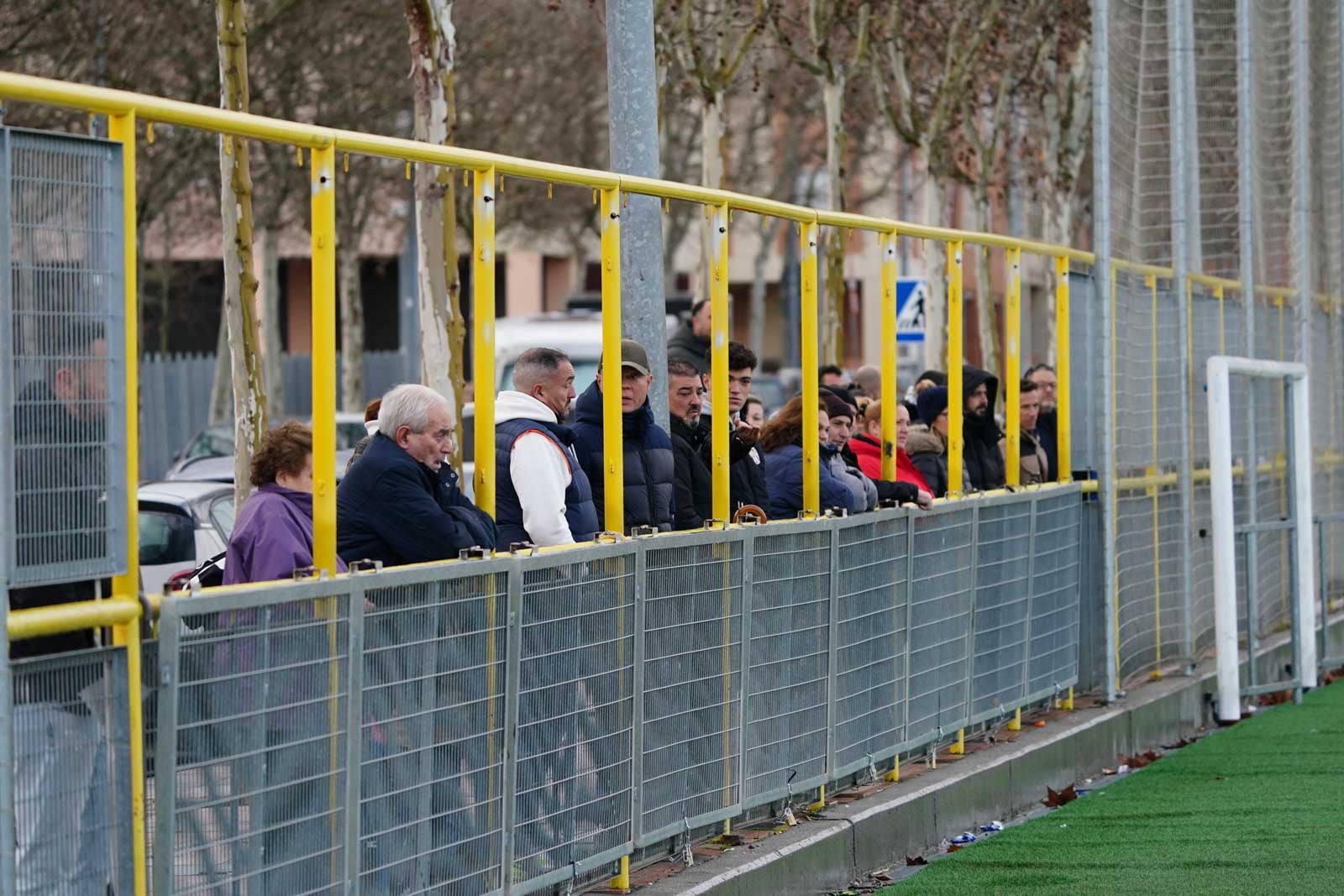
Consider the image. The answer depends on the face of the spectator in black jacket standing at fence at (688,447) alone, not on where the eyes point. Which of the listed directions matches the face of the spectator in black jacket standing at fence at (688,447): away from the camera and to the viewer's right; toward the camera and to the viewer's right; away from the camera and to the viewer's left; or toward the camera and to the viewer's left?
toward the camera and to the viewer's right

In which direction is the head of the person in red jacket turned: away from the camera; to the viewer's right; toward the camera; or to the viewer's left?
to the viewer's right

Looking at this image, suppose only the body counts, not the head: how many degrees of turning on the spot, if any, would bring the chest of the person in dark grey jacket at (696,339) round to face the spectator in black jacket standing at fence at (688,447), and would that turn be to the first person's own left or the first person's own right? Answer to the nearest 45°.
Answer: approximately 45° to the first person's own right

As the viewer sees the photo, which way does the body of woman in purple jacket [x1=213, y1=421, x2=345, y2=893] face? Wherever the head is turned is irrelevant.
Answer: to the viewer's right

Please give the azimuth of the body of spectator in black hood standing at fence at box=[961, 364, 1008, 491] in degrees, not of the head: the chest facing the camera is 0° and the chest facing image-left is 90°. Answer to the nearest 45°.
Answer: approximately 315°

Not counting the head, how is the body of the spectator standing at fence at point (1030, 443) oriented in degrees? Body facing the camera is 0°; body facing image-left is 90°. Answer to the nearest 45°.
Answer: approximately 315°

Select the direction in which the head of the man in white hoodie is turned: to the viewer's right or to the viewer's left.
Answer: to the viewer's right

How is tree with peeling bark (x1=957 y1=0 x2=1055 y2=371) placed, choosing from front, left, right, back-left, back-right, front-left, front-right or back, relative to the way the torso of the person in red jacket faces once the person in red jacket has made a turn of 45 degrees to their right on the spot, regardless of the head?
back
